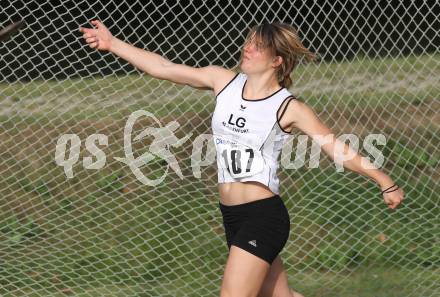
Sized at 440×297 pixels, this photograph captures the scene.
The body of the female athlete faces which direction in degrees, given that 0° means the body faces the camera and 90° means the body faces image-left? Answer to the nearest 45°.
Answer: approximately 45°
